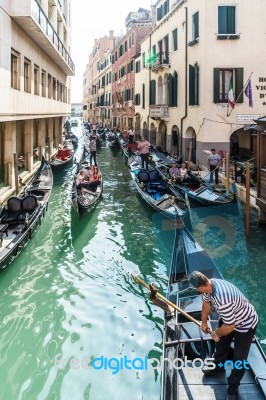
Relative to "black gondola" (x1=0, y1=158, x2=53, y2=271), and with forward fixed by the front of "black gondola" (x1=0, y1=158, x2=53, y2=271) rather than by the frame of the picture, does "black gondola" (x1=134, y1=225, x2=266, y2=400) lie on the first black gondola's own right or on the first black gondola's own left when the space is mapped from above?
on the first black gondola's own left

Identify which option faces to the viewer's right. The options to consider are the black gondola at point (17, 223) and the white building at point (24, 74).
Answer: the white building

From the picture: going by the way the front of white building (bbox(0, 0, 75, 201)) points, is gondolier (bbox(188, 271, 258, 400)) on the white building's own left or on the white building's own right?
on the white building's own right

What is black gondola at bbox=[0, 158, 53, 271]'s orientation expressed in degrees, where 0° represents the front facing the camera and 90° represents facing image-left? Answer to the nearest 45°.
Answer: approximately 45°

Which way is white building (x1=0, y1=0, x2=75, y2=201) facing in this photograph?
to the viewer's right

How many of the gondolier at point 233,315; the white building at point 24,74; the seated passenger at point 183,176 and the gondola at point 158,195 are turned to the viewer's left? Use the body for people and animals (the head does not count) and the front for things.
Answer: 1

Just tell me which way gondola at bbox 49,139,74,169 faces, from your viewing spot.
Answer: facing the viewer and to the left of the viewer

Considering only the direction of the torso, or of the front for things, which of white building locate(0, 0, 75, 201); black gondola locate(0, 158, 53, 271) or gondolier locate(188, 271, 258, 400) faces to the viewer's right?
the white building
